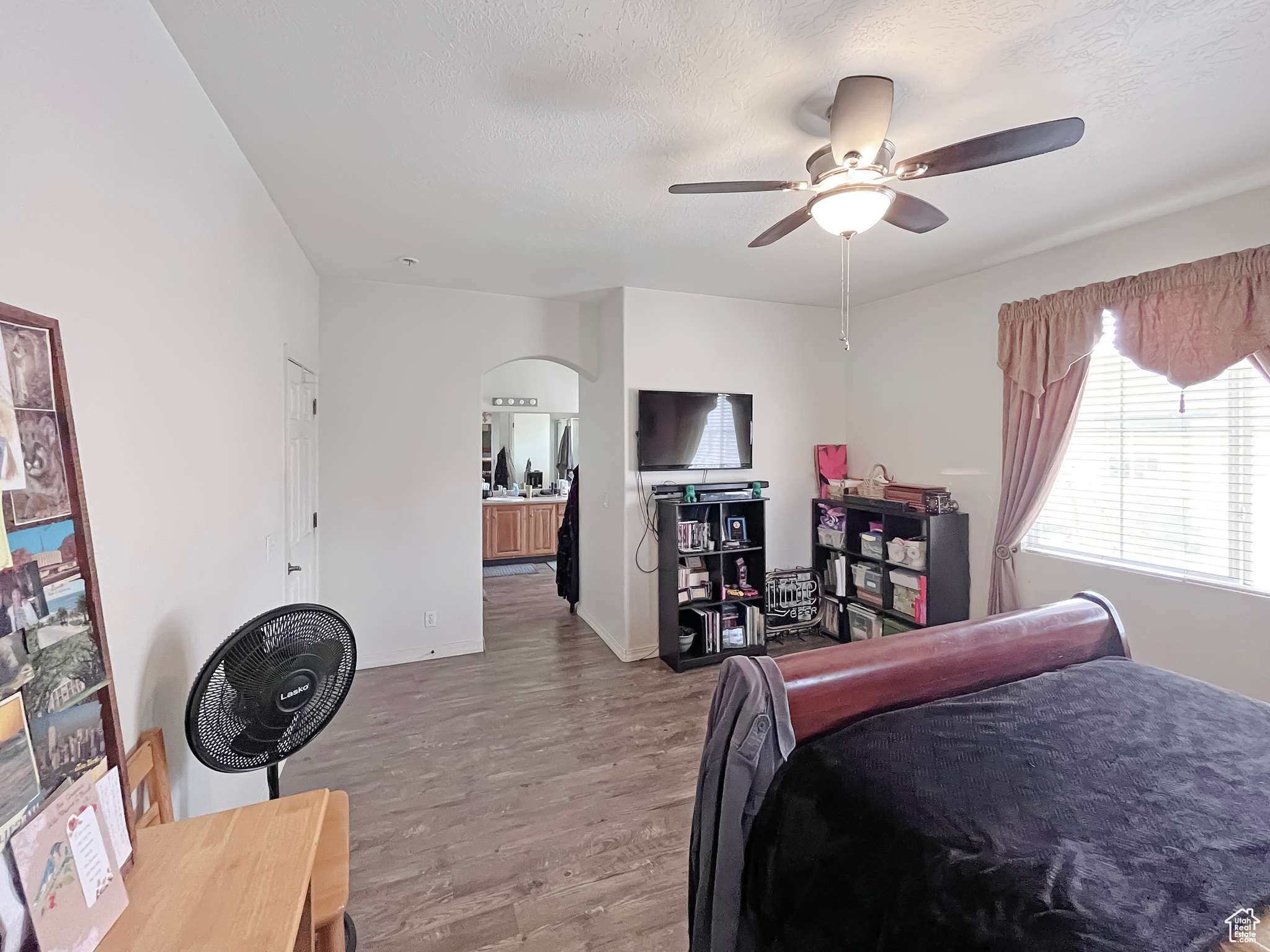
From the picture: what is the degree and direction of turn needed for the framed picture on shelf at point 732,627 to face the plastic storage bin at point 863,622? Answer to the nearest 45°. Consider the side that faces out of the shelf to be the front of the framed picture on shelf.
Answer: approximately 90° to its left

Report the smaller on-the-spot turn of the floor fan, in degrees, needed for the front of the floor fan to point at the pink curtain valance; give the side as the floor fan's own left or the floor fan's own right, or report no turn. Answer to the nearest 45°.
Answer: approximately 45° to the floor fan's own left

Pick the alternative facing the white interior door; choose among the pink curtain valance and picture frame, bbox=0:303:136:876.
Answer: the pink curtain valance

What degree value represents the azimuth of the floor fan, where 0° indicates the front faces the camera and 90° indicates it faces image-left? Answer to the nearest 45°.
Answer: approximately 315°

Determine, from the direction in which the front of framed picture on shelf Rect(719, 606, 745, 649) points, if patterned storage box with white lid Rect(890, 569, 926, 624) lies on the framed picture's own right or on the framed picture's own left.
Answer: on the framed picture's own left

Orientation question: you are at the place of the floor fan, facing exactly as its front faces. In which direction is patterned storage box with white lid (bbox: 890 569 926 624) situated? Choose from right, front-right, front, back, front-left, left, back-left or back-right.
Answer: front-left

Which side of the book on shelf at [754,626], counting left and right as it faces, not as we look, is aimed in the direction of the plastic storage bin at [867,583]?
left

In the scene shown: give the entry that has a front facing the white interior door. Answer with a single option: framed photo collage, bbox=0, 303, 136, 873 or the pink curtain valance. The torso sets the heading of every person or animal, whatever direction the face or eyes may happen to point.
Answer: the pink curtain valance

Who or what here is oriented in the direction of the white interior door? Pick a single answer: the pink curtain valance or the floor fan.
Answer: the pink curtain valance
